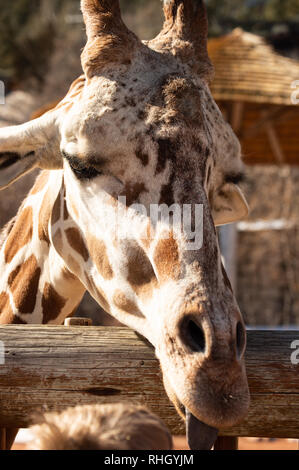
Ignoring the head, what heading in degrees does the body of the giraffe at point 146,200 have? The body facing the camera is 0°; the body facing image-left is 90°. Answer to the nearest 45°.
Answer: approximately 315°
